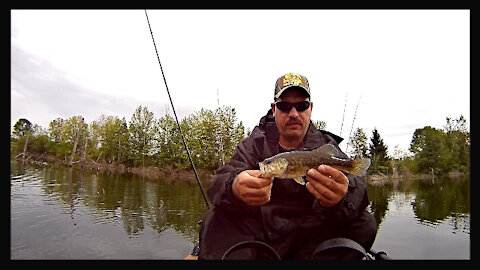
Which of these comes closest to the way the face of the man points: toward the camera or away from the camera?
toward the camera

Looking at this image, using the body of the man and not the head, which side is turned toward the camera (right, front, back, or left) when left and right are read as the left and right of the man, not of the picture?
front
